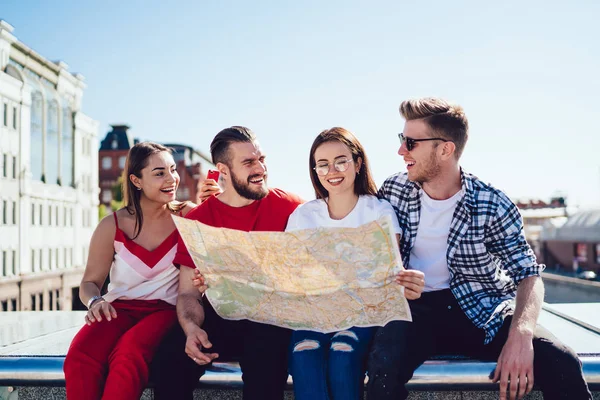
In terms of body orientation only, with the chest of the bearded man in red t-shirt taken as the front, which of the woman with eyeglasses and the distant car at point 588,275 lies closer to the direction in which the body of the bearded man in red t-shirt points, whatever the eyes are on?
the woman with eyeglasses

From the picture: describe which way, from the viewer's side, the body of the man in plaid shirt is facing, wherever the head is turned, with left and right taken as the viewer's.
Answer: facing the viewer and to the left of the viewer

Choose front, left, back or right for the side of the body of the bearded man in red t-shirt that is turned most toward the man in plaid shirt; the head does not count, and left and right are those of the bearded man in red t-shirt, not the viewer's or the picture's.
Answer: left

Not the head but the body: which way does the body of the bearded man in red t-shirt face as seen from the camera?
toward the camera

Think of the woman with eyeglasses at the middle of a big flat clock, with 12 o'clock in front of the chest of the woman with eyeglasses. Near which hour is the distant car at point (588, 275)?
The distant car is roughly at 7 o'clock from the woman with eyeglasses.

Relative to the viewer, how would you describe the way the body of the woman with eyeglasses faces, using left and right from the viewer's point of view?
facing the viewer

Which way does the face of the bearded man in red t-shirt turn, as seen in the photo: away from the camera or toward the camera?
toward the camera

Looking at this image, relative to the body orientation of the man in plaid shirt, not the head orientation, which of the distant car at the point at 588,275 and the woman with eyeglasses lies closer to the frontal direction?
the woman with eyeglasses

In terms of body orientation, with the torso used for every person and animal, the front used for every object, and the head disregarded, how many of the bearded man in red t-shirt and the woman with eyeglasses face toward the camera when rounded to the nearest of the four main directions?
2

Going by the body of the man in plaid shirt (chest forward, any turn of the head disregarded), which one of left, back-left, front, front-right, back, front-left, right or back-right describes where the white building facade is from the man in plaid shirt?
right

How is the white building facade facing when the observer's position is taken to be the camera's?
facing the viewer and to the right of the viewer

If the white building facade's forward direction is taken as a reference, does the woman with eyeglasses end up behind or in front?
in front
